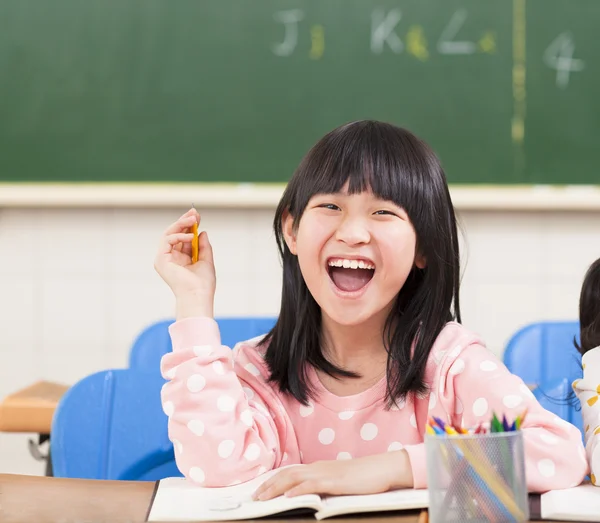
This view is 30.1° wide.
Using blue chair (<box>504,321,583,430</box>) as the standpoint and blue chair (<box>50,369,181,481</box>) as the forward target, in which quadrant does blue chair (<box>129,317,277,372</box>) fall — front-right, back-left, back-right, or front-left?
front-right

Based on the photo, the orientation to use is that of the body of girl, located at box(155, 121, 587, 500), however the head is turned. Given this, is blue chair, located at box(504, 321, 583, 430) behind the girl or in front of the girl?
behind

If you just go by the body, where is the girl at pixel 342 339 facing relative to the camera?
toward the camera
